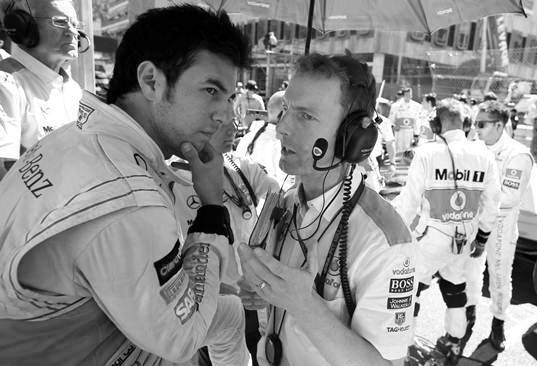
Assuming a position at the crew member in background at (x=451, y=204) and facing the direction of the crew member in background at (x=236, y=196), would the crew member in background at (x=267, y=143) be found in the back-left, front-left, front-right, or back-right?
front-right

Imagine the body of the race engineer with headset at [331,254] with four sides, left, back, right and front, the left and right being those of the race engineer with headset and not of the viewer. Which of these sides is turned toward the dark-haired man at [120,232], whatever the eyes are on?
front

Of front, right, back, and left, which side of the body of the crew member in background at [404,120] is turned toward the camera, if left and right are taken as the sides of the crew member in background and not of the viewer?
front

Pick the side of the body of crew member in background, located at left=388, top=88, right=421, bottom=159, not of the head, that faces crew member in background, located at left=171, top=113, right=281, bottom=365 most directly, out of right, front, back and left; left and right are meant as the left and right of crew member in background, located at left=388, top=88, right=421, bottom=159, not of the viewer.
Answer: front

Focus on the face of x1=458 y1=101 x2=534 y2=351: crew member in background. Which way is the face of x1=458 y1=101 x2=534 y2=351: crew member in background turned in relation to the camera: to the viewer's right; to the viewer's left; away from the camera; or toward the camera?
to the viewer's left

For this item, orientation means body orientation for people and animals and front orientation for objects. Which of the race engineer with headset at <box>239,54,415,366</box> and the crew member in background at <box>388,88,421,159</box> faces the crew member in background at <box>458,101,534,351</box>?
the crew member in background at <box>388,88,421,159</box>

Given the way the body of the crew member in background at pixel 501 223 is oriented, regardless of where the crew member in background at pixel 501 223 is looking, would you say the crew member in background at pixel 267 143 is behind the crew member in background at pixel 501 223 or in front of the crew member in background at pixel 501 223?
in front

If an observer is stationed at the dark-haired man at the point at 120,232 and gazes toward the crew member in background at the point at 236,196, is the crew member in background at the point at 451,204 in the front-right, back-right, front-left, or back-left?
front-right

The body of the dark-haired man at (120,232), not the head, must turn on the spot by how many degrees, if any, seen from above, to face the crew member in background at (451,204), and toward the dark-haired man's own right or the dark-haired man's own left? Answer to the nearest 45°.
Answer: approximately 45° to the dark-haired man's own left

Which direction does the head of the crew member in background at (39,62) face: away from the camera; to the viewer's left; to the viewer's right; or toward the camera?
to the viewer's right

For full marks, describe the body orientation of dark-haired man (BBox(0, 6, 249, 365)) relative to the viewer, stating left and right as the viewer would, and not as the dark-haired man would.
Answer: facing to the right of the viewer

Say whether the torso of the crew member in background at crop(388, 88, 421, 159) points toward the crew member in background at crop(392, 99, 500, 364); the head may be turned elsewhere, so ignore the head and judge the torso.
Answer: yes

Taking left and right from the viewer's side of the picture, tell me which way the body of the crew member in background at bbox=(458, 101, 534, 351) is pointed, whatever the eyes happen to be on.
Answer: facing to the left of the viewer
